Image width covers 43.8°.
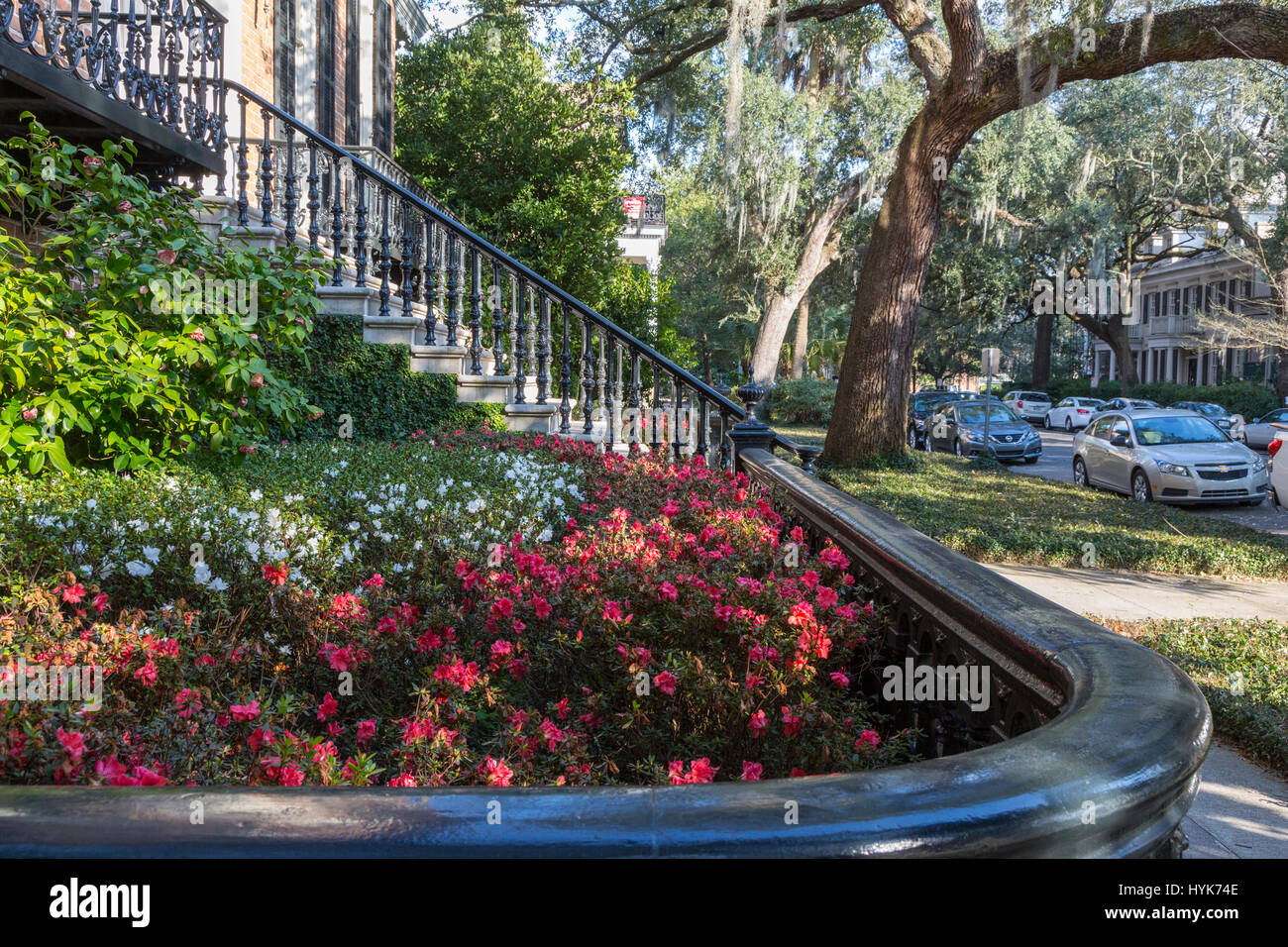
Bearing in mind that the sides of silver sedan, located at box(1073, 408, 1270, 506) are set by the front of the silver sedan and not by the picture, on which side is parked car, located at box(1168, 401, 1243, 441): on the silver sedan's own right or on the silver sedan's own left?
on the silver sedan's own left

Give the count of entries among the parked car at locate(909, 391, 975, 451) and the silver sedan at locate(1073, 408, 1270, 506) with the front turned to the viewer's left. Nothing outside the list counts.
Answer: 0

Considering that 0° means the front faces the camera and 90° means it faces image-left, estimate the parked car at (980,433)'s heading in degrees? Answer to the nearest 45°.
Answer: approximately 315°

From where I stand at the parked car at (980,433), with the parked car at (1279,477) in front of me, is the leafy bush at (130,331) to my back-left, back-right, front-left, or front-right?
front-right

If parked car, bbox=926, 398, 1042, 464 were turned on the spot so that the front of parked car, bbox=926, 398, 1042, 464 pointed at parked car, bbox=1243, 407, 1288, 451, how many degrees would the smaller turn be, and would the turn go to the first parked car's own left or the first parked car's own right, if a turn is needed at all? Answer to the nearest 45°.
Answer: approximately 90° to the first parked car's own left

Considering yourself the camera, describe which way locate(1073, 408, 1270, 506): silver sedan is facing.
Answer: facing the viewer and to the right of the viewer

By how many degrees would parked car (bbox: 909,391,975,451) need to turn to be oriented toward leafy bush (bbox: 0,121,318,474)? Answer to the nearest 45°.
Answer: approximately 45° to its right

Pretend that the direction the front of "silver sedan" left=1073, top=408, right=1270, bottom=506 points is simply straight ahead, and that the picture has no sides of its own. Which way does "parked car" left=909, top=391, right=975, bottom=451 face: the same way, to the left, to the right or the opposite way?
the same way

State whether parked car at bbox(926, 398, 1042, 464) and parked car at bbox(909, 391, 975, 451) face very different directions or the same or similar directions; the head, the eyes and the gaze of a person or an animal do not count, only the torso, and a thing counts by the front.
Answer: same or similar directions

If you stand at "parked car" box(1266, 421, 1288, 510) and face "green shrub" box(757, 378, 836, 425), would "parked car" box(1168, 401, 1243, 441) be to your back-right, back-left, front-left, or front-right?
front-right

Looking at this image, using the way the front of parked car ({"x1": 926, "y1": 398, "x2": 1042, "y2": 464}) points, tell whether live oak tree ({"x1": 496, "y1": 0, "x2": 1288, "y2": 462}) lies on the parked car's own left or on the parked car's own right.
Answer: on the parked car's own right

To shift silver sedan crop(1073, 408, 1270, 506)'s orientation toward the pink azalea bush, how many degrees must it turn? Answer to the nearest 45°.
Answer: approximately 45° to its right
